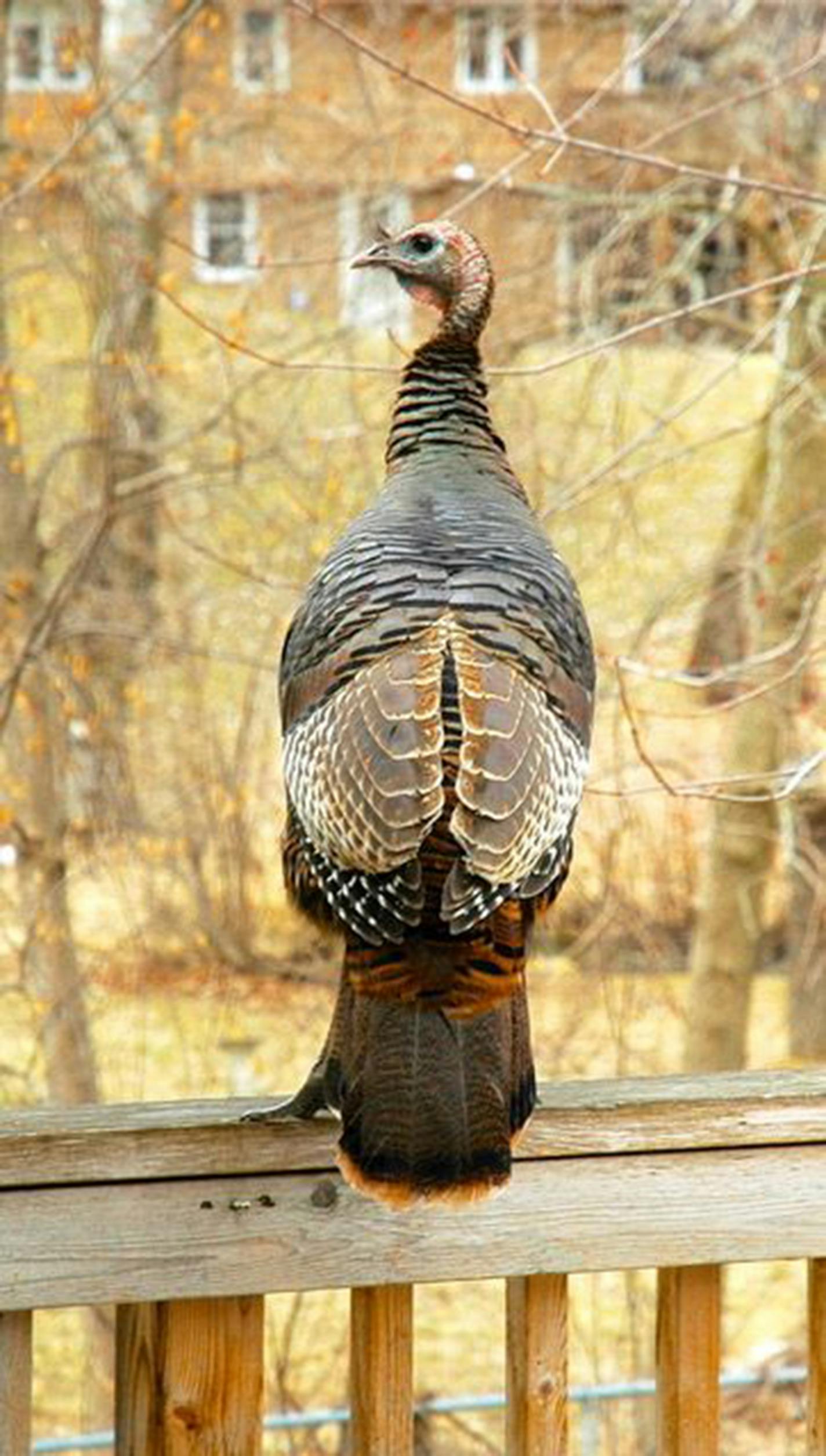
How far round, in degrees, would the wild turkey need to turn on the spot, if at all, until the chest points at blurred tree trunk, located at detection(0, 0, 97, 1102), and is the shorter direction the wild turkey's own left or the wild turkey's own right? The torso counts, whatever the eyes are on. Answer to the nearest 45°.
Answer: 0° — it already faces it

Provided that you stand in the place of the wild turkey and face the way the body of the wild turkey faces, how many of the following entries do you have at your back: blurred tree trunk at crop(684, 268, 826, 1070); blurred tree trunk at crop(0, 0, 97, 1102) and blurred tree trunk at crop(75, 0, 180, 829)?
0

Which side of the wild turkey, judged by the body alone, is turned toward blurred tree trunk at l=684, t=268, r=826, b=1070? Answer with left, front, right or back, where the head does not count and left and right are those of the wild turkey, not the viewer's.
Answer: front

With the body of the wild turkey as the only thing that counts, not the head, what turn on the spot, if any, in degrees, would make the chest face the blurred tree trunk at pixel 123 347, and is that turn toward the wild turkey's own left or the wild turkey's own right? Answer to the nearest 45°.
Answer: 0° — it already faces it

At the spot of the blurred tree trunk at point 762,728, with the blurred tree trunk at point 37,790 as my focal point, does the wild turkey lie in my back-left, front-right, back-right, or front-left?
front-left

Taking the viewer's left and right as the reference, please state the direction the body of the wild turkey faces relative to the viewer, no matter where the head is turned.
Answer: facing away from the viewer

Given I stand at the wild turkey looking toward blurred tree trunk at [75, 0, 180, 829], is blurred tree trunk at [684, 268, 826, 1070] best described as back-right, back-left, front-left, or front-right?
front-right
